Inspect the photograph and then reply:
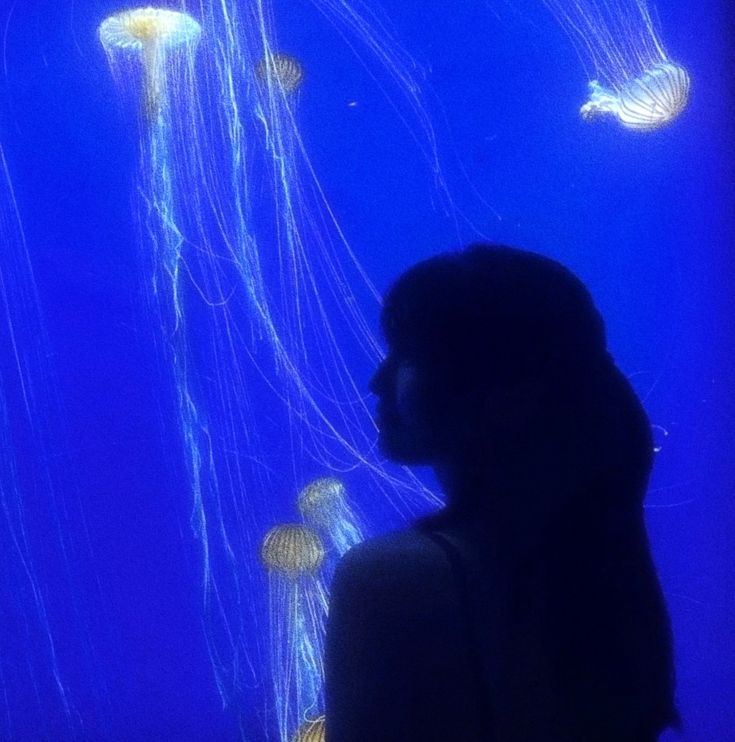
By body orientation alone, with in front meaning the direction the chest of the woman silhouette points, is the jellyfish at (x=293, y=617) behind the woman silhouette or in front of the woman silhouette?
in front

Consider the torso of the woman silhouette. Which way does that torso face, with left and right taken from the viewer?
facing away from the viewer and to the left of the viewer

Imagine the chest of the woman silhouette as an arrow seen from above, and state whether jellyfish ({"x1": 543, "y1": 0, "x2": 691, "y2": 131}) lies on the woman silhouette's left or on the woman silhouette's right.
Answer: on the woman silhouette's right
